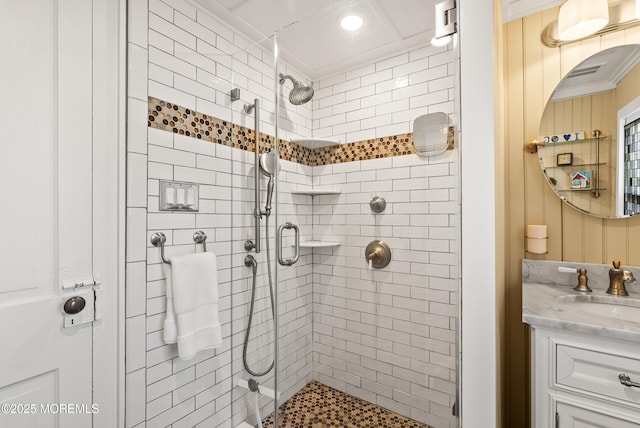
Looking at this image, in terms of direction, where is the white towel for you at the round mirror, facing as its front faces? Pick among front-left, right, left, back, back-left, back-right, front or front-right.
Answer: front-right

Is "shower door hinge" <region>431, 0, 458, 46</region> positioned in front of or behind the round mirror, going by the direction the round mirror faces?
in front

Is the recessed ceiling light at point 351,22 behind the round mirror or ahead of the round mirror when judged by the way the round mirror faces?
ahead

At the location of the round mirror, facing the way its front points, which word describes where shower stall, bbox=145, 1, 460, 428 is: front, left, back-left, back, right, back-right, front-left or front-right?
front-right
